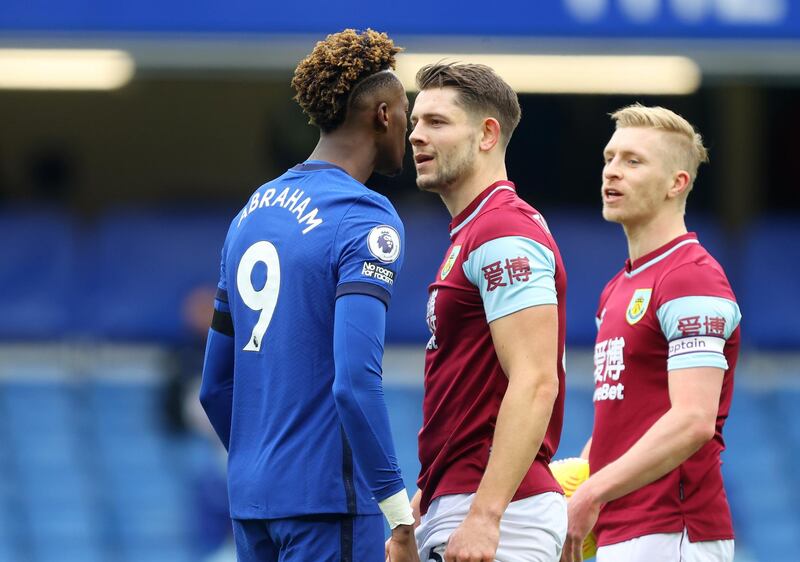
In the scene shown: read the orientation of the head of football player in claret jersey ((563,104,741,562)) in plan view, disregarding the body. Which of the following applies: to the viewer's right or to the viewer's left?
to the viewer's left

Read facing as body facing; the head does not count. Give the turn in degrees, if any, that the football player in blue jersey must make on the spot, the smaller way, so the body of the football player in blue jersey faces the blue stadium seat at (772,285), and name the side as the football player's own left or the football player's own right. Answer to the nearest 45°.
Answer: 0° — they already face it

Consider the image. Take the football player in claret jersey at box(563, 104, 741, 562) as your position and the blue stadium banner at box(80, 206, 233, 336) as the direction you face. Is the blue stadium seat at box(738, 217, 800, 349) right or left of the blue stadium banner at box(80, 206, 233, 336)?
right

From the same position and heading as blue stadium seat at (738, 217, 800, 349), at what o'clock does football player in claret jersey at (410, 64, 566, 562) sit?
The football player in claret jersey is roughly at 12 o'clock from the blue stadium seat.

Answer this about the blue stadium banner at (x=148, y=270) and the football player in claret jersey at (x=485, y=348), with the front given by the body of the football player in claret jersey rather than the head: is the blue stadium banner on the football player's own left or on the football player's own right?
on the football player's own right

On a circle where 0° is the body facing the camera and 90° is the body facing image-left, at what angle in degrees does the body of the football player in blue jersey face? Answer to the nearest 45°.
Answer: approximately 225°

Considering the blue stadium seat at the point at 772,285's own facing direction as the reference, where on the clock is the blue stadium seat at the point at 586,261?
the blue stadium seat at the point at 586,261 is roughly at 2 o'clock from the blue stadium seat at the point at 772,285.

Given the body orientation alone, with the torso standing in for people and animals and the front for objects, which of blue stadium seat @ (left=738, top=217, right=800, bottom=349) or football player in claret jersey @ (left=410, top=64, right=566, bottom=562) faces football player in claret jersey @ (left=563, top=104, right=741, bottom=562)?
the blue stadium seat
